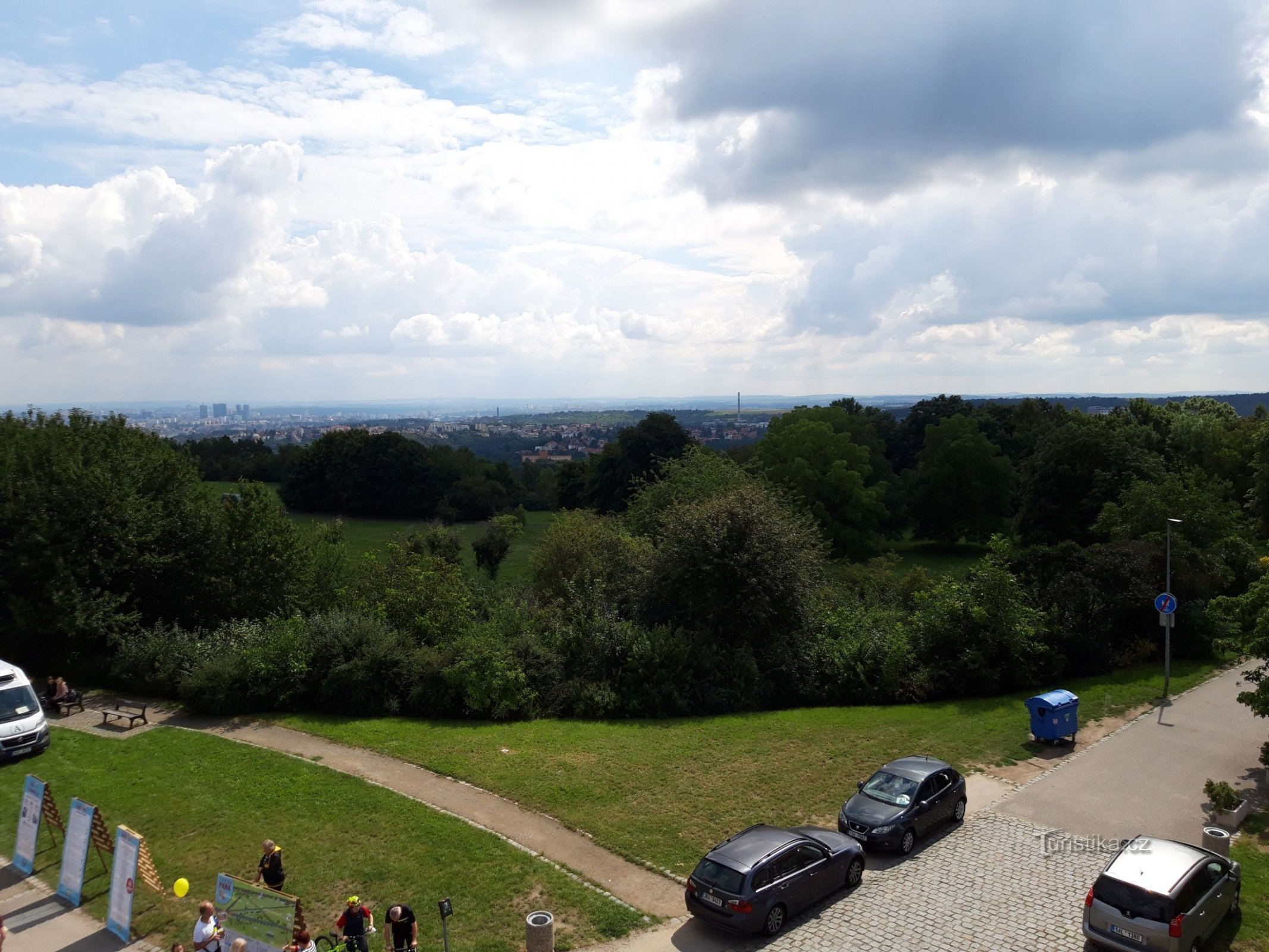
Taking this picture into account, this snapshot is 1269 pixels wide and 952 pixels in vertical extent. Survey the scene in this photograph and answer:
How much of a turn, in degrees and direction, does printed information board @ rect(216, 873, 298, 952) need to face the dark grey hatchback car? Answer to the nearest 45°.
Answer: approximately 135° to its left

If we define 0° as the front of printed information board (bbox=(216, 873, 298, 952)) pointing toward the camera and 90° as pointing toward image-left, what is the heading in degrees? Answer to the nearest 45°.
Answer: approximately 45°

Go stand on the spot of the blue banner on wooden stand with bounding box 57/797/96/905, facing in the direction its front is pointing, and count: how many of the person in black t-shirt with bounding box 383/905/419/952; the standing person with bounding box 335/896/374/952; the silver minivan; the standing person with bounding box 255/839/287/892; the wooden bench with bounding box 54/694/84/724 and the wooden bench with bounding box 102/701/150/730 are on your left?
4

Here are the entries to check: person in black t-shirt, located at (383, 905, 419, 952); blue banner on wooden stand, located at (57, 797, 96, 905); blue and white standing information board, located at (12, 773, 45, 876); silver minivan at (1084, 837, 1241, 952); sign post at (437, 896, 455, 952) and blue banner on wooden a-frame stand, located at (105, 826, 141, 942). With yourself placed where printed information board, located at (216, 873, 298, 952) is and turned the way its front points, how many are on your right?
3

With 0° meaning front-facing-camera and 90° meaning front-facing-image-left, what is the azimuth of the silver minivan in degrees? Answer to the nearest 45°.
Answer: approximately 225°

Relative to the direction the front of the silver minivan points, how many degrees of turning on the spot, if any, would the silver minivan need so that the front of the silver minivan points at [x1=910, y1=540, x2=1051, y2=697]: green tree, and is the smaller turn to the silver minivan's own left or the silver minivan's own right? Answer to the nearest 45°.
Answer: approximately 45° to the silver minivan's own left

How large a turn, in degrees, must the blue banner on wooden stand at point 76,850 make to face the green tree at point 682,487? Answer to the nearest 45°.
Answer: approximately 180°
